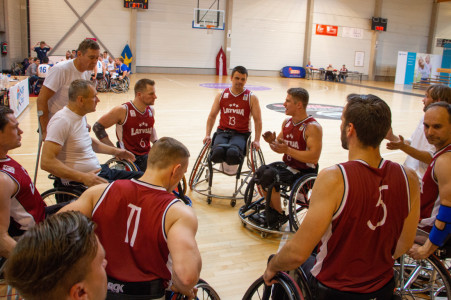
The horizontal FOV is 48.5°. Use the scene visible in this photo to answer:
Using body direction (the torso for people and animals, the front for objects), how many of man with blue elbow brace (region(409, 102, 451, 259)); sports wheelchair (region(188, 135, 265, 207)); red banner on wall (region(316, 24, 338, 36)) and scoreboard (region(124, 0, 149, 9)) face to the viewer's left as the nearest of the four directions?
1

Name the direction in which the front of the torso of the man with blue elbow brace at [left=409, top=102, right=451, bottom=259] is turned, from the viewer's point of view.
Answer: to the viewer's left

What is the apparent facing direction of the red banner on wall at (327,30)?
toward the camera

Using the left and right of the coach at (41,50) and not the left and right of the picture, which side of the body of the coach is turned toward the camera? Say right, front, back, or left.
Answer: front

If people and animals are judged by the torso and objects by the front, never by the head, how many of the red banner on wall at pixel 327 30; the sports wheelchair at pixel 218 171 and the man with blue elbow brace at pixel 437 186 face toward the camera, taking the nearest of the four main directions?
2

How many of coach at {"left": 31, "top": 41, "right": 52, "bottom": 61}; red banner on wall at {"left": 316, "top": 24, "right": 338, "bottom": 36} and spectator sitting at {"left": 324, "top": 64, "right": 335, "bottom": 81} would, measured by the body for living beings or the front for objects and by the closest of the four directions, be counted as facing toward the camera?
3

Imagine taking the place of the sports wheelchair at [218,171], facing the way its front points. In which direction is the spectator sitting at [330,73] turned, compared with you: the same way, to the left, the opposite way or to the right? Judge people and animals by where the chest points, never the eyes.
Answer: the same way

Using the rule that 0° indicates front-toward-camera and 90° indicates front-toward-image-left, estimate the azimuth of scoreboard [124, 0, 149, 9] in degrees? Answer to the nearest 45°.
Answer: approximately 0°

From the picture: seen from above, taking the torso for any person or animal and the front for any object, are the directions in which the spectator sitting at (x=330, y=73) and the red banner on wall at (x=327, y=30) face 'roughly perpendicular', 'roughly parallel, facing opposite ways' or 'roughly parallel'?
roughly parallel

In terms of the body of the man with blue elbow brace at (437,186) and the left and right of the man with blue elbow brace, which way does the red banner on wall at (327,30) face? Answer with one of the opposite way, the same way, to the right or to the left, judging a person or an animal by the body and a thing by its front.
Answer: to the left

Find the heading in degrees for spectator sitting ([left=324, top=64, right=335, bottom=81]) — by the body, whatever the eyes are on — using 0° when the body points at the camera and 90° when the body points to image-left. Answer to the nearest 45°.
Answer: approximately 0°

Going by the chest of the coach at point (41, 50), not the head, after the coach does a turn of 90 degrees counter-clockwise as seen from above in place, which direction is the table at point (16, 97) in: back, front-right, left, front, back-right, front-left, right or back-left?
right

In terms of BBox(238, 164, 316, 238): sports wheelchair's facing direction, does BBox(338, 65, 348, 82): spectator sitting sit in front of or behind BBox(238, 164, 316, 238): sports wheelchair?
behind

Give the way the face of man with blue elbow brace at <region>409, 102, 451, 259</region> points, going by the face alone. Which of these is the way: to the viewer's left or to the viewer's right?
to the viewer's left

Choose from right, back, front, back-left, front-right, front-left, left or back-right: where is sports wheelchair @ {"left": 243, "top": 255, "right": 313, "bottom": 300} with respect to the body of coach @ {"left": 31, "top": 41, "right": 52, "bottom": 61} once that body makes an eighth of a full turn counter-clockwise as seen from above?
front-right

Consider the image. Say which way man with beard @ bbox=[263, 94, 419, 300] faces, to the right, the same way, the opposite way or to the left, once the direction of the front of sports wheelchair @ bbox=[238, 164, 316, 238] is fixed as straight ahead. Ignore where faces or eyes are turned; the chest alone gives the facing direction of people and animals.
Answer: to the right

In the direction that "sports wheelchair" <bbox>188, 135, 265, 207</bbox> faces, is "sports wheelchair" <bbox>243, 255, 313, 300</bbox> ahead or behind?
ahead
